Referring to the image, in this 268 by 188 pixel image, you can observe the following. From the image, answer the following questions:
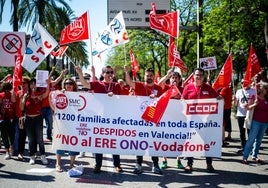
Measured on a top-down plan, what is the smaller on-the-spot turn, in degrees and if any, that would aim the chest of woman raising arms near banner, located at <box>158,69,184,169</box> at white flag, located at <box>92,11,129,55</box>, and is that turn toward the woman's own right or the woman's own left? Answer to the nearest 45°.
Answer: approximately 90° to the woman's own right

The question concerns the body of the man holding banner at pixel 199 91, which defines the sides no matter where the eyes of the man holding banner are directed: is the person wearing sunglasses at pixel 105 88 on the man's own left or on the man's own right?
on the man's own right

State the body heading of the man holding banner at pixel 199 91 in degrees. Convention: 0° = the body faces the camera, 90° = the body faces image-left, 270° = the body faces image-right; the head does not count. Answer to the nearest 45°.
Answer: approximately 0°

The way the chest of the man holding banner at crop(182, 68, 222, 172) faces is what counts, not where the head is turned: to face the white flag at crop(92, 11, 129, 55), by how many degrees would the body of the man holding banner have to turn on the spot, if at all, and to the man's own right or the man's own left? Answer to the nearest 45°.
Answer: approximately 90° to the man's own right
